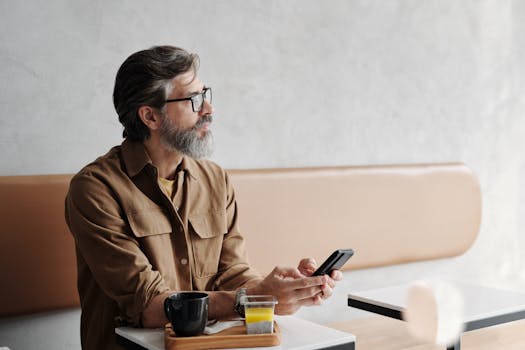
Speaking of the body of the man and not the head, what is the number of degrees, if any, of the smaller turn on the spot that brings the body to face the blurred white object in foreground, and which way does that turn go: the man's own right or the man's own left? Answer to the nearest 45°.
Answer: approximately 45° to the man's own left

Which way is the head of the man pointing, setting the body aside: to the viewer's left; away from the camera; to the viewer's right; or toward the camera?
to the viewer's right

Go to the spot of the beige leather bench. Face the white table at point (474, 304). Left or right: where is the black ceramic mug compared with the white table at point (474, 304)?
right

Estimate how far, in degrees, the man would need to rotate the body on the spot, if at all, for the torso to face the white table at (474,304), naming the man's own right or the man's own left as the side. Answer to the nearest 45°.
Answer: approximately 45° to the man's own left

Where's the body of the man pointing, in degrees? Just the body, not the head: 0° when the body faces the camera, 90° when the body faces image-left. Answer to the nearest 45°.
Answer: approximately 315°

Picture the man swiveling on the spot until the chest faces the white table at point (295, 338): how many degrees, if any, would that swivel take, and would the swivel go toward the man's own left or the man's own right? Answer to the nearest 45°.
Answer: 0° — they already face it

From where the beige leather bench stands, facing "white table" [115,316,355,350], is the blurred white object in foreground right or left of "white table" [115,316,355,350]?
left
